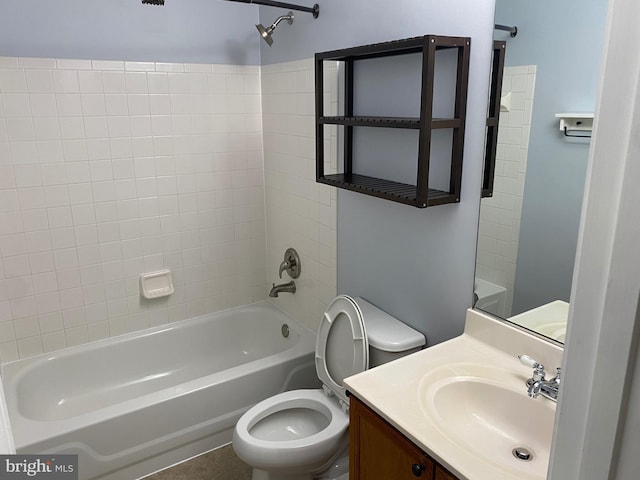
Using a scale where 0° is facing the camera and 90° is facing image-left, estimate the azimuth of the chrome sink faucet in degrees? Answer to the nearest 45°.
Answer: approximately 45°

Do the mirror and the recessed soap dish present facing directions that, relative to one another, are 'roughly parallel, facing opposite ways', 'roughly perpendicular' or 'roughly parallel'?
roughly perpendicular

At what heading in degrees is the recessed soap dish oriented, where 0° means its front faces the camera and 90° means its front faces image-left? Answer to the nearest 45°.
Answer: approximately 0°

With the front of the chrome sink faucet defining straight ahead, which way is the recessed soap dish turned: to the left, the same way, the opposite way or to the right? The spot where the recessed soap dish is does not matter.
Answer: to the left

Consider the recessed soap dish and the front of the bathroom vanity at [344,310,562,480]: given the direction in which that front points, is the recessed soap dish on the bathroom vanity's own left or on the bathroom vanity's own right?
on the bathroom vanity's own right

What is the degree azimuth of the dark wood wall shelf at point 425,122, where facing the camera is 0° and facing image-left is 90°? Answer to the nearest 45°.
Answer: approximately 45°

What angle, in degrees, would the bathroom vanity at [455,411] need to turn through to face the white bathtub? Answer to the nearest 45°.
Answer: approximately 45° to its right

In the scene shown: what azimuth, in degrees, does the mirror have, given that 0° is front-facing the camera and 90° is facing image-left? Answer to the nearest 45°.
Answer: approximately 45°

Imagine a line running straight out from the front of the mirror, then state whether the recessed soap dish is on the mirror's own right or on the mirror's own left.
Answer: on the mirror's own right

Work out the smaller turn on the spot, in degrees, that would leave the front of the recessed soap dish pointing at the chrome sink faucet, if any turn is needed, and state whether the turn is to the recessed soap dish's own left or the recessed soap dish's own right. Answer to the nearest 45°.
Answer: approximately 45° to the recessed soap dish's own left

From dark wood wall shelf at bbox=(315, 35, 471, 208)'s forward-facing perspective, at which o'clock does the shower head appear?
The shower head is roughly at 3 o'clock from the dark wood wall shelf.

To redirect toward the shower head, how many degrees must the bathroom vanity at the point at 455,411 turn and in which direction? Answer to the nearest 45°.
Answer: approximately 90° to its right
